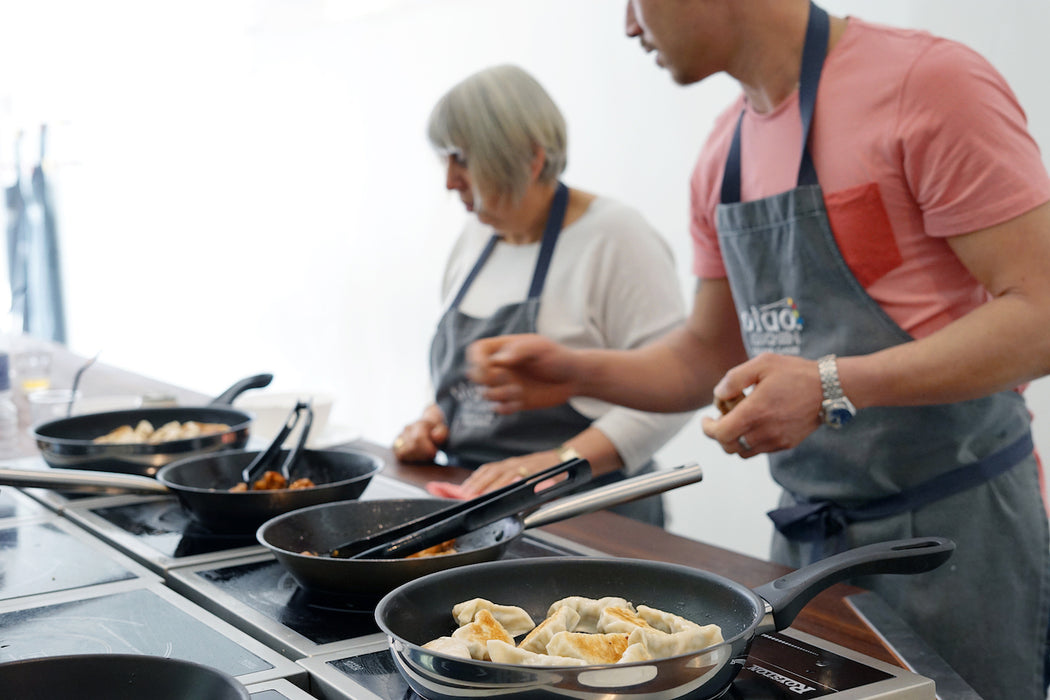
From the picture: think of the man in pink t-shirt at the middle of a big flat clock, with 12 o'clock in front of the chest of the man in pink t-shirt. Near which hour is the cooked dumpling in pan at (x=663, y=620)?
The cooked dumpling in pan is roughly at 11 o'clock from the man in pink t-shirt.

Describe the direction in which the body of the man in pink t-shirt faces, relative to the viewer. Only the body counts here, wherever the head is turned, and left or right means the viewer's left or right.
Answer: facing the viewer and to the left of the viewer

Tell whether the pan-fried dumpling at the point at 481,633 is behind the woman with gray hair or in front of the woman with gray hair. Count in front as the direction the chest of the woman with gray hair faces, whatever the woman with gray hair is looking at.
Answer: in front

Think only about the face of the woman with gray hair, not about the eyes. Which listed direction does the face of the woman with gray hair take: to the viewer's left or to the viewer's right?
to the viewer's left

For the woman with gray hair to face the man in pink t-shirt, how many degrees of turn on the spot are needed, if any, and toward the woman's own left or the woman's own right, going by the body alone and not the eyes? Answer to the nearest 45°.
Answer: approximately 90° to the woman's own left

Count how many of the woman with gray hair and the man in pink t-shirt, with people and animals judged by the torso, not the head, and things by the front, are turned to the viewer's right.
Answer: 0

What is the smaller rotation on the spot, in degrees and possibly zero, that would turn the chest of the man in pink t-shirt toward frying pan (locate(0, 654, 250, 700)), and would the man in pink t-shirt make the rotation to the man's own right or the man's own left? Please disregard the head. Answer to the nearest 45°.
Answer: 0° — they already face it

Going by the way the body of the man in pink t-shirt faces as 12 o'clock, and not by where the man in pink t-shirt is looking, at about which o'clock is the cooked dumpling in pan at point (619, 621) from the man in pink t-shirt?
The cooked dumpling in pan is roughly at 11 o'clock from the man in pink t-shirt.

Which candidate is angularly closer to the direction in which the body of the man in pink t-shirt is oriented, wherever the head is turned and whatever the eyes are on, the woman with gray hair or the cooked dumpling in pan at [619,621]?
the cooked dumpling in pan

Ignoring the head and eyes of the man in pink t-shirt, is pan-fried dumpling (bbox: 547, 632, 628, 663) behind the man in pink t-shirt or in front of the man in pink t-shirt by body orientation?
in front

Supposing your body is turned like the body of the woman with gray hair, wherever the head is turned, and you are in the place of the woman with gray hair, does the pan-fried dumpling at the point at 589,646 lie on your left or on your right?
on your left

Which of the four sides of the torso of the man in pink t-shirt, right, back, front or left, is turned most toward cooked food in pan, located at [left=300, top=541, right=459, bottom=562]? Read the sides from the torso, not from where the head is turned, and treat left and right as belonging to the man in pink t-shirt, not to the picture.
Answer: front
